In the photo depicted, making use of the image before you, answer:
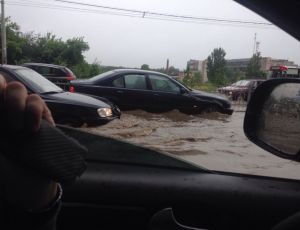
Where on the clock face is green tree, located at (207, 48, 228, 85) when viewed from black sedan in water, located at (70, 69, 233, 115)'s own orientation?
The green tree is roughly at 10 o'clock from the black sedan in water.

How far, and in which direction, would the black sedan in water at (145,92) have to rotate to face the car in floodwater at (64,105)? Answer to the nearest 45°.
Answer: approximately 90° to its right

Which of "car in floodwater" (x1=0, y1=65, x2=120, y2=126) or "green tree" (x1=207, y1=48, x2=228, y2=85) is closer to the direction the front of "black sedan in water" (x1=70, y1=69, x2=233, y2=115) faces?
the green tree

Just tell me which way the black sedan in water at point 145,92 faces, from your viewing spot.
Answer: facing to the right of the viewer
